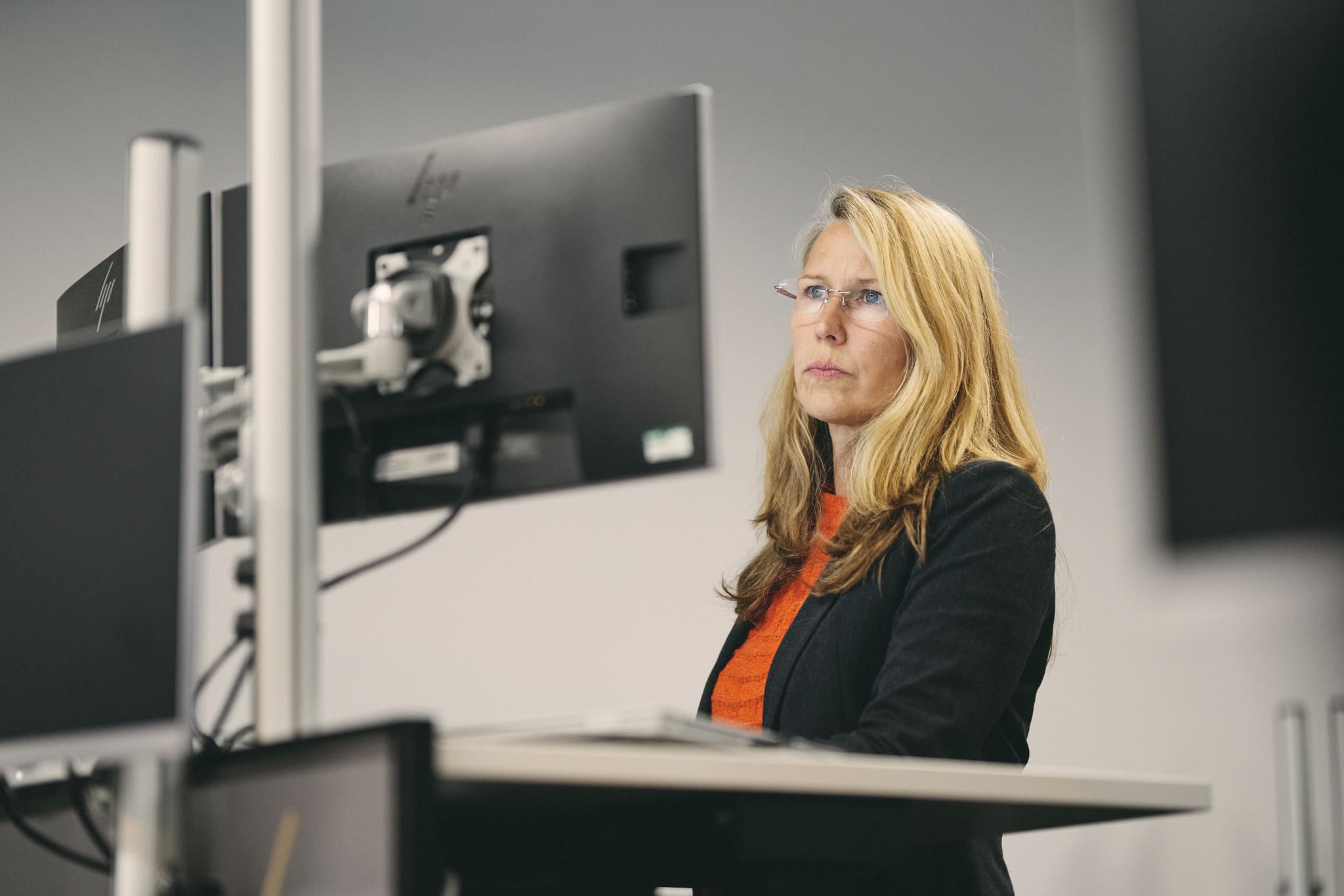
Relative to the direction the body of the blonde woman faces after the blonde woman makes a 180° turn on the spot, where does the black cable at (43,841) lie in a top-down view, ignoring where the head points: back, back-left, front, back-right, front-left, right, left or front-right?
back

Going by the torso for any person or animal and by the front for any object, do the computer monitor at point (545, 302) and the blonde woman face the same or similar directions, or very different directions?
very different directions

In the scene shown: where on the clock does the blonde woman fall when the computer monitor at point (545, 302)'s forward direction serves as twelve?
The blonde woman is roughly at 12 o'clock from the computer monitor.

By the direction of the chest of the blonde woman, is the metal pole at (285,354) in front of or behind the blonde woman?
in front

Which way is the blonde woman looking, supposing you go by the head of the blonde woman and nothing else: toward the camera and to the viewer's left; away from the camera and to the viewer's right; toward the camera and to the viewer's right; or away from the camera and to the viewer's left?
toward the camera and to the viewer's left

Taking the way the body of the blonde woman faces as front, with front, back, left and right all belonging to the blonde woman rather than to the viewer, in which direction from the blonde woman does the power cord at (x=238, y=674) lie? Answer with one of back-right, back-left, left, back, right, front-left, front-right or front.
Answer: front

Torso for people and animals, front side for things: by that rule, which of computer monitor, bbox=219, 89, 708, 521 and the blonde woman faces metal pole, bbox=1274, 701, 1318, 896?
the computer monitor
